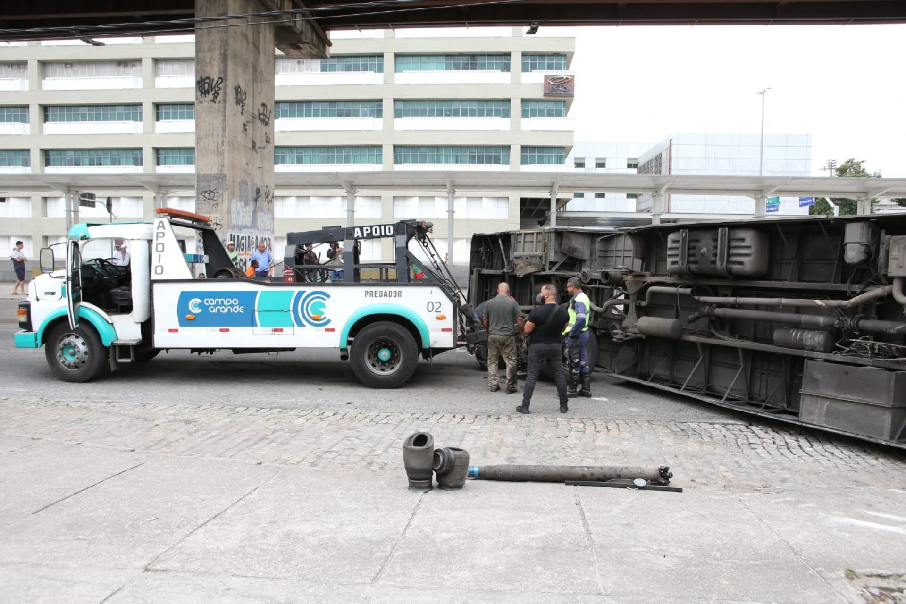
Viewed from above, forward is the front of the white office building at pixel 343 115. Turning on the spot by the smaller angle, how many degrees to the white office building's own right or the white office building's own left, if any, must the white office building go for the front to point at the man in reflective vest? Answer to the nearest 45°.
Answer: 0° — it already faces them

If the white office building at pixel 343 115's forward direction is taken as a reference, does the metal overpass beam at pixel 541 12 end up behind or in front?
in front

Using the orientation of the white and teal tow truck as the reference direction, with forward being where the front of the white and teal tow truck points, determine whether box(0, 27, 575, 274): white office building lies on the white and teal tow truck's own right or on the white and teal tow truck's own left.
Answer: on the white and teal tow truck's own right

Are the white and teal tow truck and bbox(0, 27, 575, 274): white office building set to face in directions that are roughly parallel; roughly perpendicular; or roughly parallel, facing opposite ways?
roughly perpendicular

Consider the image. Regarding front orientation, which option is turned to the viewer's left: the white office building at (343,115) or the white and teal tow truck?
the white and teal tow truck

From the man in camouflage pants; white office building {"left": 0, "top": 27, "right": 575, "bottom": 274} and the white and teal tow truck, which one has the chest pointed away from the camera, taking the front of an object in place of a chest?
the man in camouflage pants

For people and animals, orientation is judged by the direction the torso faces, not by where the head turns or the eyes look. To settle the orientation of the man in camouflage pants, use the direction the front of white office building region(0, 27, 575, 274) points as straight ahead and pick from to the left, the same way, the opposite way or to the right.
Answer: the opposite way

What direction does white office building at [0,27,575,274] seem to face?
toward the camera

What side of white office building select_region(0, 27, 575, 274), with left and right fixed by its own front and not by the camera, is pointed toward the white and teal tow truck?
front

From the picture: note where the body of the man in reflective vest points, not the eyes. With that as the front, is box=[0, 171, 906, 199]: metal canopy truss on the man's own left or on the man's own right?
on the man's own right

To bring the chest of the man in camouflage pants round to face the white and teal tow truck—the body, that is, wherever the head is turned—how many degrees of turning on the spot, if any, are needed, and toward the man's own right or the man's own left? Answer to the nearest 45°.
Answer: approximately 90° to the man's own left

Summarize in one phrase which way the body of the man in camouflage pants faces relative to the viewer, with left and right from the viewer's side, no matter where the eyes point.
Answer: facing away from the viewer

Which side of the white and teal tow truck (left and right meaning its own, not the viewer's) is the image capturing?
left

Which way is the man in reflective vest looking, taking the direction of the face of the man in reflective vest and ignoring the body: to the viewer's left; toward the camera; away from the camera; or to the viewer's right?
to the viewer's left
